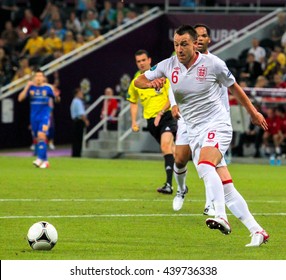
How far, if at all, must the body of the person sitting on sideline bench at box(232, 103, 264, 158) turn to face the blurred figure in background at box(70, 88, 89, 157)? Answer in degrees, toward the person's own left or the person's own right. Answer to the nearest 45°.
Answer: approximately 45° to the person's own right

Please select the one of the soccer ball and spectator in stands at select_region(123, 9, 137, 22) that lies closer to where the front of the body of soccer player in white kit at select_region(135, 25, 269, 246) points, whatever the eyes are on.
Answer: the soccer ball

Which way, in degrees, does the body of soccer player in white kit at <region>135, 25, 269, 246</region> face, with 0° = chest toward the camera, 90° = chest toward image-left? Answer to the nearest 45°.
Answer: approximately 45°

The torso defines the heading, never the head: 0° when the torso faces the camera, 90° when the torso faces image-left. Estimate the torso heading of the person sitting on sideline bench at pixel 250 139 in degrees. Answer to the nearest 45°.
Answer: approximately 45°

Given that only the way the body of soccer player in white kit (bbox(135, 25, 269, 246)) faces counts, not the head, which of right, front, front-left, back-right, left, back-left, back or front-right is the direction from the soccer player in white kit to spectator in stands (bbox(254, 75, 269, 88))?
back-right

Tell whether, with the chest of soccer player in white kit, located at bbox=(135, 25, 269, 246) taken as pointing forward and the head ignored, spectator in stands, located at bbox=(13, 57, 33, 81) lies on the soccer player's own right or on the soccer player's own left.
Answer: on the soccer player's own right

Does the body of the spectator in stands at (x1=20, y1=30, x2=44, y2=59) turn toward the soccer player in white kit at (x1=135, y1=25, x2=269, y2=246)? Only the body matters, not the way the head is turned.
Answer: yes
